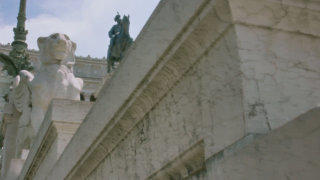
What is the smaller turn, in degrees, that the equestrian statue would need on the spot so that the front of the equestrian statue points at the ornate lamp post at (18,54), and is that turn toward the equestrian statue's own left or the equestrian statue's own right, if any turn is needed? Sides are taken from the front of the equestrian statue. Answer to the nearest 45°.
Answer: approximately 45° to the equestrian statue's own right
